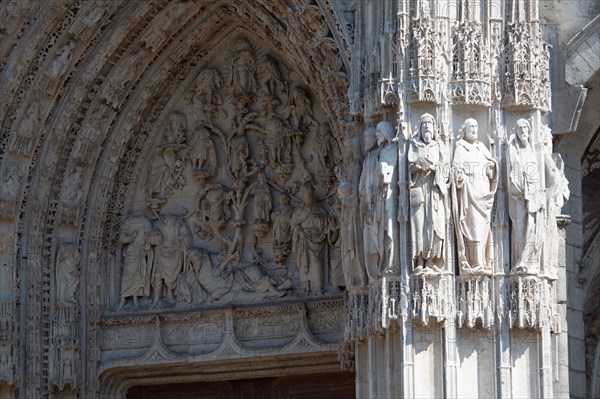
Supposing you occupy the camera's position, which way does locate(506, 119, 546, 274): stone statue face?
facing the viewer

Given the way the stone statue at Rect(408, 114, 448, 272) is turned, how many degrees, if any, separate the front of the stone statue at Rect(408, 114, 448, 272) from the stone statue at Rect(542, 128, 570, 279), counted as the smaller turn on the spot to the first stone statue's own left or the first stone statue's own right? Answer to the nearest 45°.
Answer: approximately 90° to the first stone statue's own left

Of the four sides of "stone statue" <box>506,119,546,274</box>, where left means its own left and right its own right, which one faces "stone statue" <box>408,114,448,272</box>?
right

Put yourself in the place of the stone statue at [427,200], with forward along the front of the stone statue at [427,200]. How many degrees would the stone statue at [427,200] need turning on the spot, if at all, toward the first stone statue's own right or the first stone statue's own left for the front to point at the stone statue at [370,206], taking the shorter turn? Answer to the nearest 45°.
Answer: approximately 135° to the first stone statue's own right

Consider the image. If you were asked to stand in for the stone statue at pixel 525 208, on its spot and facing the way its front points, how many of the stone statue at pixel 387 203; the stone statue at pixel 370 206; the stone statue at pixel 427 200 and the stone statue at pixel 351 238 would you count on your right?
4

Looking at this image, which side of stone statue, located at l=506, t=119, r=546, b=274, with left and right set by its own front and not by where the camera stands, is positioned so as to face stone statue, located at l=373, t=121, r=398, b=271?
right

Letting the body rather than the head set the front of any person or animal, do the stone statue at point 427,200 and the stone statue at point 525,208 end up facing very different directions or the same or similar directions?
same or similar directions

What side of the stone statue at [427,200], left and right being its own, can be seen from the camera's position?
front

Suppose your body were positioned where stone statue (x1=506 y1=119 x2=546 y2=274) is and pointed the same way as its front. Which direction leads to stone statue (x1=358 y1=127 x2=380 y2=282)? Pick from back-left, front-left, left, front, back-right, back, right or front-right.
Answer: right

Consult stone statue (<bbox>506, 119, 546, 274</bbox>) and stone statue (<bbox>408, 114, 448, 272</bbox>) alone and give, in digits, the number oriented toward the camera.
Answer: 2
